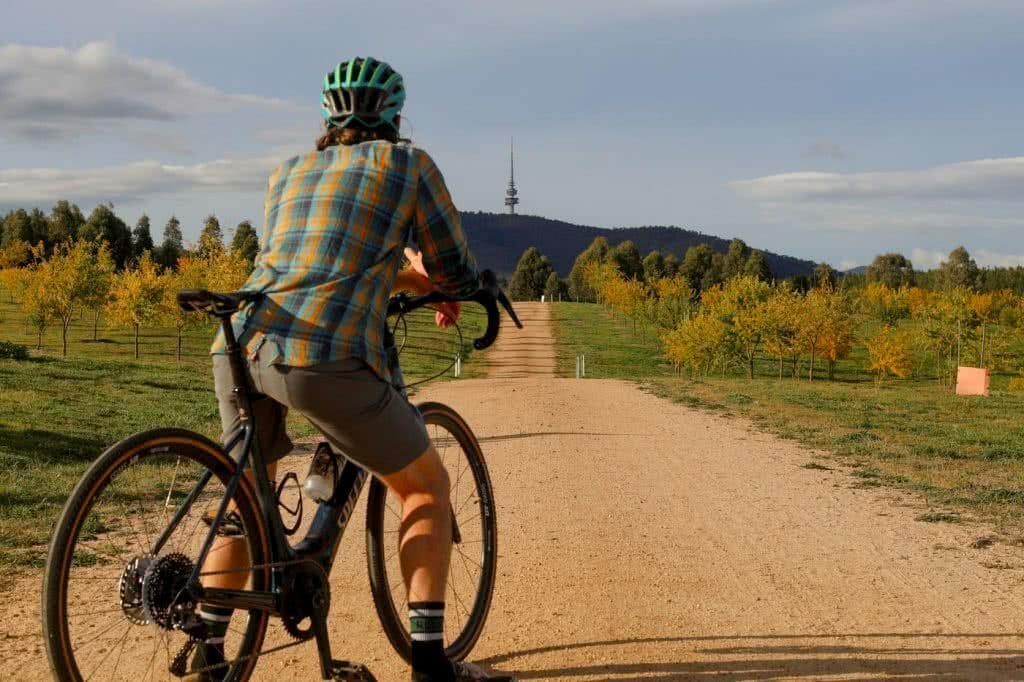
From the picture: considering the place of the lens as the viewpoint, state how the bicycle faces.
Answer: facing away from the viewer and to the right of the viewer

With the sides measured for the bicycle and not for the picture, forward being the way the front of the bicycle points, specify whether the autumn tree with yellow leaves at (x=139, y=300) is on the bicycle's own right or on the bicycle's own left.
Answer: on the bicycle's own left

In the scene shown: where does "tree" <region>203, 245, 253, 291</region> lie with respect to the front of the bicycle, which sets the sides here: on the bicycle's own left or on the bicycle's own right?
on the bicycle's own left

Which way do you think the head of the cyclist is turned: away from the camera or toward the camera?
away from the camera
